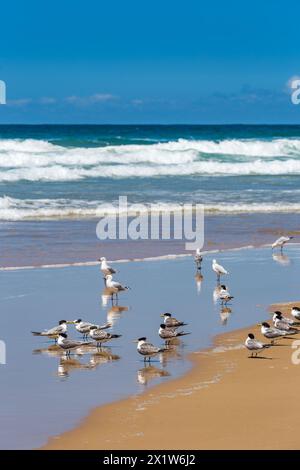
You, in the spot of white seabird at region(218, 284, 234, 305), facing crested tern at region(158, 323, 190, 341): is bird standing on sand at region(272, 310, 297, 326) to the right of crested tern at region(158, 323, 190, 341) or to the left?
left

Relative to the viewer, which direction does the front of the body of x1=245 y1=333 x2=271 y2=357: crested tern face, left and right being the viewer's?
facing to the left of the viewer

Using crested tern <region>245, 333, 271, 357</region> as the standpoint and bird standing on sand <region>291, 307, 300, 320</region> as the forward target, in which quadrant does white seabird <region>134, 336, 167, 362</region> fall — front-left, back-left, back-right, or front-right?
back-left

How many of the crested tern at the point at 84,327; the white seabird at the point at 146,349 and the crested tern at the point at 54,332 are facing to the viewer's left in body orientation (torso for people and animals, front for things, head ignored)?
2

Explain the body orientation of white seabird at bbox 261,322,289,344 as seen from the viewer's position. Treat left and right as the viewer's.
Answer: facing to the left of the viewer
